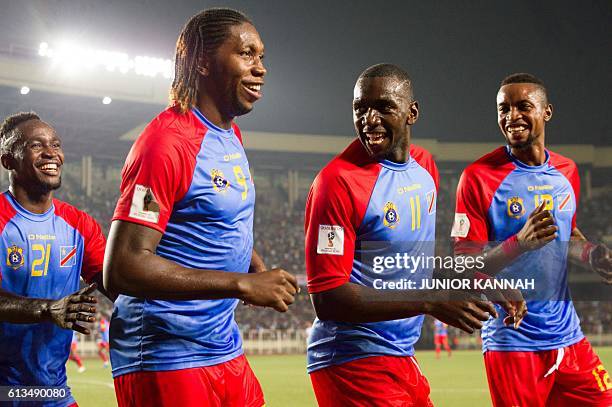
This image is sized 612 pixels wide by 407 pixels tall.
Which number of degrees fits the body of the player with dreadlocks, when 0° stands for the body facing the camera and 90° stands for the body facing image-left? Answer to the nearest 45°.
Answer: approximately 315°

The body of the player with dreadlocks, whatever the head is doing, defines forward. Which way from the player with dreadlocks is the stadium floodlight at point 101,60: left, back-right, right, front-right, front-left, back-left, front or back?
back-left
